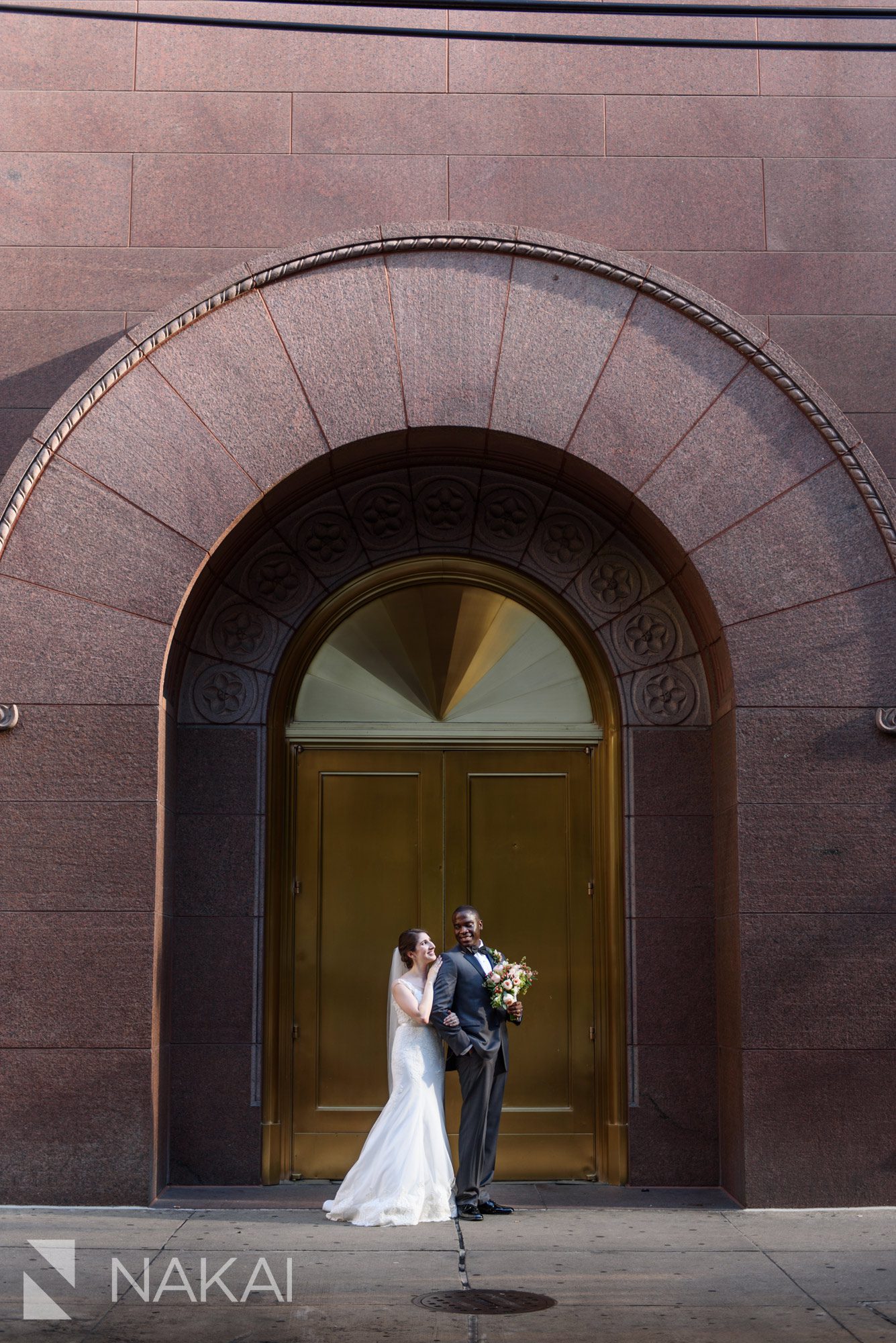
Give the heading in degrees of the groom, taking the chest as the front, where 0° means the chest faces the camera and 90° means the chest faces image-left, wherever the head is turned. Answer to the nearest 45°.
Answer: approximately 315°

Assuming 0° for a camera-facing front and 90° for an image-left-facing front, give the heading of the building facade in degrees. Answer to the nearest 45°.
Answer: approximately 0°

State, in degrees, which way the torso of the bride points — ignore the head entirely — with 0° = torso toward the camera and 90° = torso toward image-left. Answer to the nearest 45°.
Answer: approximately 315°

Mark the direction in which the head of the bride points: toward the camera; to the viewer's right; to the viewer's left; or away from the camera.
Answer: to the viewer's right

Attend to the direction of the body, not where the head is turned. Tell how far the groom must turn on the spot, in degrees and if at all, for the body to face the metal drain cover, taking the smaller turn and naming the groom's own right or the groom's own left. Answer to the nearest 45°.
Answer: approximately 45° to the groom's own right

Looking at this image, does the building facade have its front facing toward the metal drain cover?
yes
